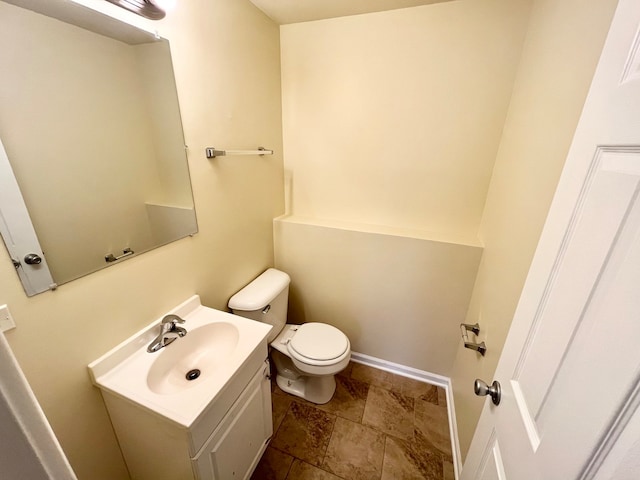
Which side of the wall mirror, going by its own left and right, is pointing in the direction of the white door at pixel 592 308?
front

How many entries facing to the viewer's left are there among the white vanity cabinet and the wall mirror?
0

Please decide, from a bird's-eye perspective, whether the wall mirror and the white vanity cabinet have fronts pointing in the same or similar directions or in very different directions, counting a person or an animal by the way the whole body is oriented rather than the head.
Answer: same or similar directions

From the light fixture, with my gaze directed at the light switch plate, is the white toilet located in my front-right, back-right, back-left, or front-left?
back-left

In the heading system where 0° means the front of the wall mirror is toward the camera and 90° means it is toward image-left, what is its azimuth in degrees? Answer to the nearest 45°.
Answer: approximately 315°

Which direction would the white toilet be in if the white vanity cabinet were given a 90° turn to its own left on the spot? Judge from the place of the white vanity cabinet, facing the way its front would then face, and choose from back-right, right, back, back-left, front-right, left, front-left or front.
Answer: front

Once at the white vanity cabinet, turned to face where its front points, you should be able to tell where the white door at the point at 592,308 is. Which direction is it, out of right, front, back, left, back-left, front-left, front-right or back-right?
front

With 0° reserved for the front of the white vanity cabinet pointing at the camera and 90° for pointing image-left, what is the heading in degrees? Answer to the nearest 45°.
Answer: approximately 315°
